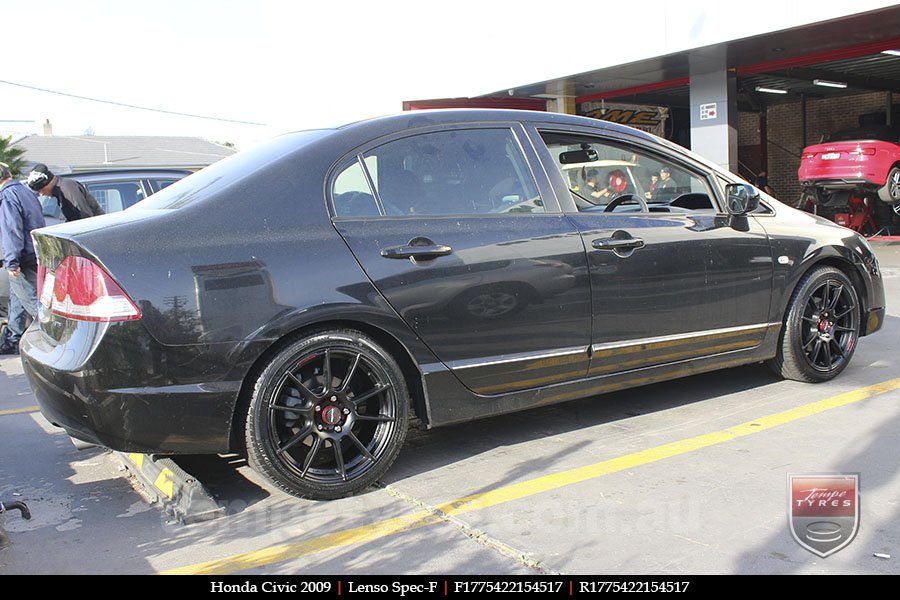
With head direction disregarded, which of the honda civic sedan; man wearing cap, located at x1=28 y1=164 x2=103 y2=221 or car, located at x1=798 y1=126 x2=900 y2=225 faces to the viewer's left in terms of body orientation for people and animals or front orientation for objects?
the man wearing cap

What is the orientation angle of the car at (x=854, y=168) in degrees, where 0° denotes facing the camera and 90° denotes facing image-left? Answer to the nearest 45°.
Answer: approximately 225°

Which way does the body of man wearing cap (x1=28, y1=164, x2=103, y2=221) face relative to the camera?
to the viewer's left

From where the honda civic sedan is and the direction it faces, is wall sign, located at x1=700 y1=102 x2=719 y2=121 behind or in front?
in front

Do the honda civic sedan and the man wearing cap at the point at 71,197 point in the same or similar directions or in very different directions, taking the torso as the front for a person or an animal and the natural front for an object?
very different directions
